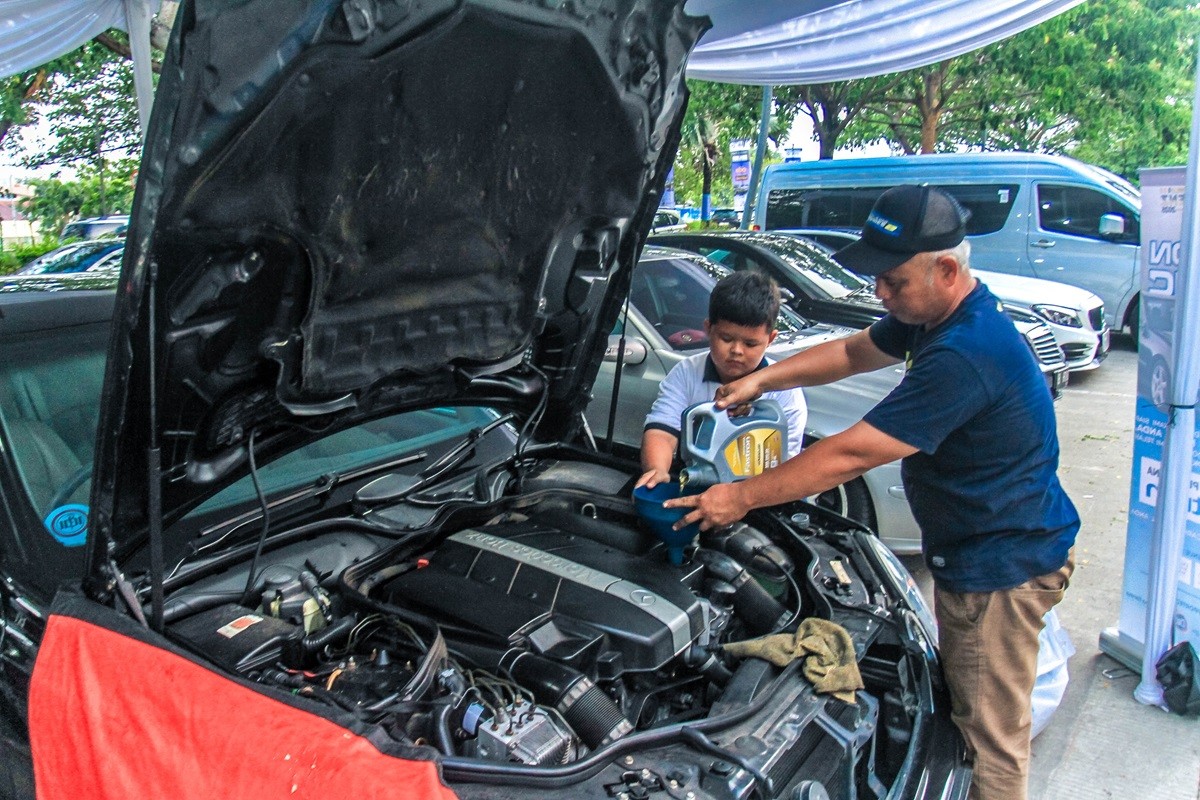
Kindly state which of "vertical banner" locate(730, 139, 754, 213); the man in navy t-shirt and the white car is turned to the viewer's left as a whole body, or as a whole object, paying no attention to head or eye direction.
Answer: the man in navy t-shirt

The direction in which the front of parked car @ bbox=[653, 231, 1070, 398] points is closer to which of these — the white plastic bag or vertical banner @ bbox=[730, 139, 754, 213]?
the white plastic bag

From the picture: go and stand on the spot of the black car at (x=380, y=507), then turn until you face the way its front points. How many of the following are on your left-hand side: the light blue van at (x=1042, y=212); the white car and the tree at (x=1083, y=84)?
3

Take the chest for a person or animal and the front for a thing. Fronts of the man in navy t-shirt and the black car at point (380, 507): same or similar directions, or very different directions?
very different directions

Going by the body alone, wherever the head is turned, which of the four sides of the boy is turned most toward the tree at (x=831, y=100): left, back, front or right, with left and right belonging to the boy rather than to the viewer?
back

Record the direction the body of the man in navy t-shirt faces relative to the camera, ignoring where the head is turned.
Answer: to the viewer's left

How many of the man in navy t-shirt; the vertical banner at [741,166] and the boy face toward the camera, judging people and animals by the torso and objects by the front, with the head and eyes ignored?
2

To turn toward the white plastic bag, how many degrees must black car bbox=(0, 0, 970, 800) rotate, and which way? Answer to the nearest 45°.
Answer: approximately 45° to its left

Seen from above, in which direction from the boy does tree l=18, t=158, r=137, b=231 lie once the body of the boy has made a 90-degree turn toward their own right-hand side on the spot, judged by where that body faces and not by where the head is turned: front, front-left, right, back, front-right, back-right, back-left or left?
front-right

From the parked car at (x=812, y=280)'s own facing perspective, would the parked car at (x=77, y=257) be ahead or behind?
behind

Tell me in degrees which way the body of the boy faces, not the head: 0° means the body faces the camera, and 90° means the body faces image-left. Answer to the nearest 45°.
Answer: approximately 0°
